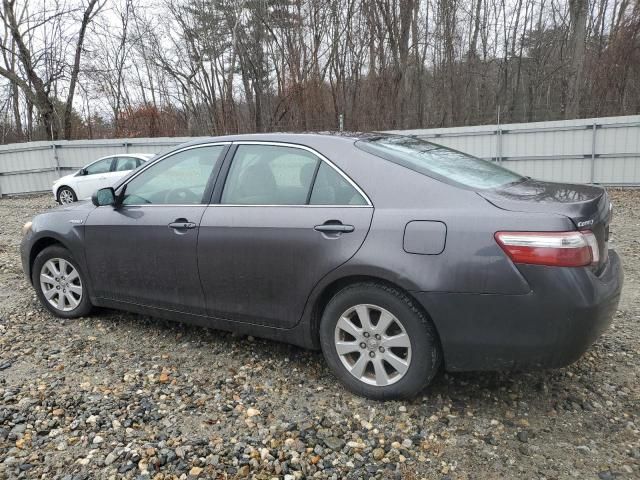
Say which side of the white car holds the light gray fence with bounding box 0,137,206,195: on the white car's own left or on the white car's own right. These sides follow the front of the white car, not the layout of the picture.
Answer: on the white car's own right

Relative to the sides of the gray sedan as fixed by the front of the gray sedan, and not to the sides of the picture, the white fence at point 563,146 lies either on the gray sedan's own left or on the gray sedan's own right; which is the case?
on the gray sedan's own right

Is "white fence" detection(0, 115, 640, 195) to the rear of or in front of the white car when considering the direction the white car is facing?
to the rear

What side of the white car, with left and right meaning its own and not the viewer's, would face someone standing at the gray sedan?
left

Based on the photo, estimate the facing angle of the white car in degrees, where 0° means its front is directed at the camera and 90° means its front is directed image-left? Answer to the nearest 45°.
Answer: approximately 90°

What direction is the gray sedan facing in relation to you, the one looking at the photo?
facing away from the viewer and to the left of the viewer
